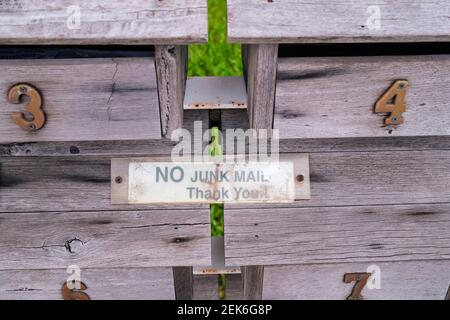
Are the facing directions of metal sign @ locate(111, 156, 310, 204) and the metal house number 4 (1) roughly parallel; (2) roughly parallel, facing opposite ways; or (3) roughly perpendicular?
roughly parallel

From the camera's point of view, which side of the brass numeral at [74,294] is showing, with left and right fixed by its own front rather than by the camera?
front

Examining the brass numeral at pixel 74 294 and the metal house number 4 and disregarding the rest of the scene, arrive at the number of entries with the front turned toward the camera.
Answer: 2

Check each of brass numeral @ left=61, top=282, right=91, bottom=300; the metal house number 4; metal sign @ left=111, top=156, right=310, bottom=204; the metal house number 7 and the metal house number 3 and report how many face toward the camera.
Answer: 5

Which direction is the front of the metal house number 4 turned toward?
toward the camera

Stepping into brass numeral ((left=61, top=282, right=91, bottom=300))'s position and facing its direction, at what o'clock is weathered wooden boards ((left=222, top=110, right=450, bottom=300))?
The weathered wooden boards is roughly at 10 o'clock from the brass numeral.
